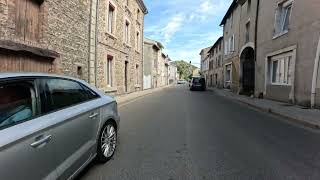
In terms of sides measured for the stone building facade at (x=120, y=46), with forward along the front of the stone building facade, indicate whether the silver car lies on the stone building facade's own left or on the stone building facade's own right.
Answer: on the stone building facade's own right

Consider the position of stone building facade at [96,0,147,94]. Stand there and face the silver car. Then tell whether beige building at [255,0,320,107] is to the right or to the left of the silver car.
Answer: left

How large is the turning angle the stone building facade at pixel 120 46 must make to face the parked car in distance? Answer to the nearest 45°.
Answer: approximately 90° to its left

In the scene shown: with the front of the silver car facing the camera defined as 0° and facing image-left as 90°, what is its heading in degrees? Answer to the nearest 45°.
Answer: approximately 45°

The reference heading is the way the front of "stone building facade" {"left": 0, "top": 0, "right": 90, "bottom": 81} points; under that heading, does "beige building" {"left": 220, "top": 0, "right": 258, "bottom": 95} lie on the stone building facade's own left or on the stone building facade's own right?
on the stone building facade's own left

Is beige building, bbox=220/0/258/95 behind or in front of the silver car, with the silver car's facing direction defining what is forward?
behind

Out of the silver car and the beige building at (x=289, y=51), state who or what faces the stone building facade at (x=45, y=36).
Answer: the beige building

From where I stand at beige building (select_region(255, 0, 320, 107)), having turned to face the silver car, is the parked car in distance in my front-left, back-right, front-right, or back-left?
back-right

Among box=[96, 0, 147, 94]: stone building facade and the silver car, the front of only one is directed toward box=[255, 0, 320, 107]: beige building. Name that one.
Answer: the stone building facade

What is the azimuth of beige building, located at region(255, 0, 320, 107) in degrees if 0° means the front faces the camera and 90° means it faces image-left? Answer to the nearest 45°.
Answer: approximately 45°

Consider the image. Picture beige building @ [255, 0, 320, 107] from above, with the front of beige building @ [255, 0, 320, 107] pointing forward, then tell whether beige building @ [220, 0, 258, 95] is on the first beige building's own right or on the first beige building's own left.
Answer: on the first beige building's own right

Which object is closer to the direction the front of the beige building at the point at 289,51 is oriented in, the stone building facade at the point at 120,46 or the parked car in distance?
the stone building facade

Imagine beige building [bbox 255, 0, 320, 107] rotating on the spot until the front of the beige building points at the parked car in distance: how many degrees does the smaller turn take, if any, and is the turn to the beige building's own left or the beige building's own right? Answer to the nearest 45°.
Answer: approximately 90° to the beige building's own right
